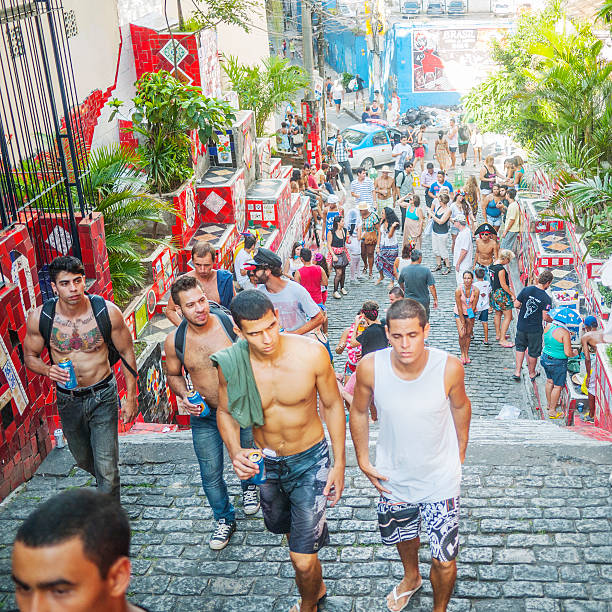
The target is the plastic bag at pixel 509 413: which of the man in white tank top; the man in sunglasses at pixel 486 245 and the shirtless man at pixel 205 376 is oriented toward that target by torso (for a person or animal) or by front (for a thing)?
the man in sunglasses

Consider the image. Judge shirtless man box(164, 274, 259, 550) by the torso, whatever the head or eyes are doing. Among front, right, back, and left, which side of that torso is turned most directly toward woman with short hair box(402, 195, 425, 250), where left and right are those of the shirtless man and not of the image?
back

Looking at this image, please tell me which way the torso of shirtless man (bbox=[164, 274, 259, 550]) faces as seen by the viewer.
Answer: toward the camera

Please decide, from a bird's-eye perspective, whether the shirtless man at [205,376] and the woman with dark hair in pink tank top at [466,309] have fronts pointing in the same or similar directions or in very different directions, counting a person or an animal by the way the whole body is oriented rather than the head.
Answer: same or similar directions

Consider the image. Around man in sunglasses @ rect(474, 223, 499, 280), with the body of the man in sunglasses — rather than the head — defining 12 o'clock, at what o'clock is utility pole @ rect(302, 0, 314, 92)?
The utility pole is roughly at 5 o'clock from the man in sunglasses.

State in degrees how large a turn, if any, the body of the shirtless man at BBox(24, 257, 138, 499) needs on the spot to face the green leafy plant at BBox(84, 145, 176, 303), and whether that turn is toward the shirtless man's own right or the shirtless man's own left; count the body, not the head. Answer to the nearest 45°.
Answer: approximately 180°

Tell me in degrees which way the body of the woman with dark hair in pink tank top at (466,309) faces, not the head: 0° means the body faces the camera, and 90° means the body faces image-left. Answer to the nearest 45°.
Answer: approximately 0°

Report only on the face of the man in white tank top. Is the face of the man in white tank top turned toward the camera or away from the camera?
toward the camera

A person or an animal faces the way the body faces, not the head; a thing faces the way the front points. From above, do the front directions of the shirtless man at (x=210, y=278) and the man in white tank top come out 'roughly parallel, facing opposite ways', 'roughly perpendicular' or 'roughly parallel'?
roughly parallel

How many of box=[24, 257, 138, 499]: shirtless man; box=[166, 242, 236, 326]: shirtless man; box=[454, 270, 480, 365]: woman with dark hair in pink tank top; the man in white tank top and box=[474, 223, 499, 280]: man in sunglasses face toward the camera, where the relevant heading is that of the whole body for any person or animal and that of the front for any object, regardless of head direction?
5

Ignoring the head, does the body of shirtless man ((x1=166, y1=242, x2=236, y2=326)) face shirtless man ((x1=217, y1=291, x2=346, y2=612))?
yes

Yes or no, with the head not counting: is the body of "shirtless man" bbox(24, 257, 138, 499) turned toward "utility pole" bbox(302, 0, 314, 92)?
no

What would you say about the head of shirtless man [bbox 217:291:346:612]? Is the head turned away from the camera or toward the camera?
toward the camera

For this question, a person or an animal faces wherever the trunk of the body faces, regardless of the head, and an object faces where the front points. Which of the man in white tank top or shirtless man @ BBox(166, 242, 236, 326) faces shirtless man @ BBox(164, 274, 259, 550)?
shirtless man @ BBox(166, 242, 236, 326)

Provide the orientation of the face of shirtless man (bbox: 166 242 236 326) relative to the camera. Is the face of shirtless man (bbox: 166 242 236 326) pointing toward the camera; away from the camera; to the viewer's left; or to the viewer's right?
toward the camera

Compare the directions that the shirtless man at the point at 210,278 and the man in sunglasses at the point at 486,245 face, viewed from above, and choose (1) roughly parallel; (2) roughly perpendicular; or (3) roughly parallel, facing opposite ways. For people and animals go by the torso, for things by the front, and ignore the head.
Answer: roughly parallel

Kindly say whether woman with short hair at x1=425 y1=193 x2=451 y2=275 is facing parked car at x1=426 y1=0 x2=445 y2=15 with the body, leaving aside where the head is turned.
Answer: no

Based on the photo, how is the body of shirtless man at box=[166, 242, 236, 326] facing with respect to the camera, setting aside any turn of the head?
toward the camera
